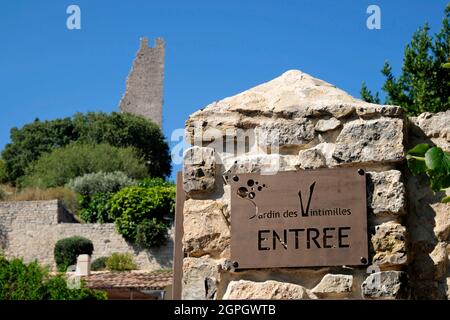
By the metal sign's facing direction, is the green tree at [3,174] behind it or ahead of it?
behind

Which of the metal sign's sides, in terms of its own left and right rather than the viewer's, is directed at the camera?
front

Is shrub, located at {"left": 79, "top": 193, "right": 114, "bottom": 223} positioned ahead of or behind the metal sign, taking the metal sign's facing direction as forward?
behind

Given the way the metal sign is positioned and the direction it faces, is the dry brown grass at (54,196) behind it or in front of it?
behind

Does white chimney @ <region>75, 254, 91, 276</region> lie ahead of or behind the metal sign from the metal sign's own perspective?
behind

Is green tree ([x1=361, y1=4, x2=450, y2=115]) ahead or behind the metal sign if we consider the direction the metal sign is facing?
behind

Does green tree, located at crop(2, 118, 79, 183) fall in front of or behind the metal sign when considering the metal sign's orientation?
behind

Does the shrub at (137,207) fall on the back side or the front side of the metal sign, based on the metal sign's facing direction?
on the back side

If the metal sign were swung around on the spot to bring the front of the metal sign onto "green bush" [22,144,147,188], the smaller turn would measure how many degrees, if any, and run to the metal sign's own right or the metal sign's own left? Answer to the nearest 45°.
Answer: approximately 180°

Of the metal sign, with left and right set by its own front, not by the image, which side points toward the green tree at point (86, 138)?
back

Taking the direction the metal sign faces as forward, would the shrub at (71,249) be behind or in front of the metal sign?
behind

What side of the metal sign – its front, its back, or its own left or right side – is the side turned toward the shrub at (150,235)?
back

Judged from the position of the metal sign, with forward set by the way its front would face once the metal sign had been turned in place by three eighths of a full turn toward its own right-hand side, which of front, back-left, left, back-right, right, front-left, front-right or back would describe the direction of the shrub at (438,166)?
back

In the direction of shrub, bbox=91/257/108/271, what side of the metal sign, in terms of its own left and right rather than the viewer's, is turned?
back
